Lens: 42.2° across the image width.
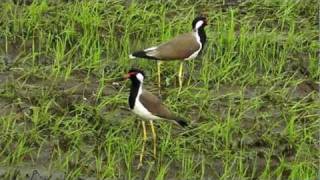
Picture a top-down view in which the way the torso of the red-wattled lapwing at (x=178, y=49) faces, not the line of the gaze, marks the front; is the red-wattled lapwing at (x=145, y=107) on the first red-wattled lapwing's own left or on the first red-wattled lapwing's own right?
on the first red-wattled lapwing's own right

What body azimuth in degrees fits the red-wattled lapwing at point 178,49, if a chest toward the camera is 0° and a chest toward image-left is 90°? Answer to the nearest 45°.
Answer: approximately 270°

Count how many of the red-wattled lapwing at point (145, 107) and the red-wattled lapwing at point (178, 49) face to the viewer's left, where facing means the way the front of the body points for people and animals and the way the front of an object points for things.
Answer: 1

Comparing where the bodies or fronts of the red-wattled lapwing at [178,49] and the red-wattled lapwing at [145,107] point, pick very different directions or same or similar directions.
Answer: very different directions

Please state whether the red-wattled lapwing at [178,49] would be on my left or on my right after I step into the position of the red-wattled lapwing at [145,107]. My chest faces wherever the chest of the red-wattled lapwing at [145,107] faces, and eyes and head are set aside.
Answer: on my right

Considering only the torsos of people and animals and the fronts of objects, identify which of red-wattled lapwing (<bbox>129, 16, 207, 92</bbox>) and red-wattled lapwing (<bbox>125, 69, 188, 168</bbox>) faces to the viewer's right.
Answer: red-wattled lapwing (<bbox>129, 16, 207, 92</bbox>)

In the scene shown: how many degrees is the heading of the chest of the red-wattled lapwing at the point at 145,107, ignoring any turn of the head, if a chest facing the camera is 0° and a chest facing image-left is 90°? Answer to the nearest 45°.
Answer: approximately 90°
